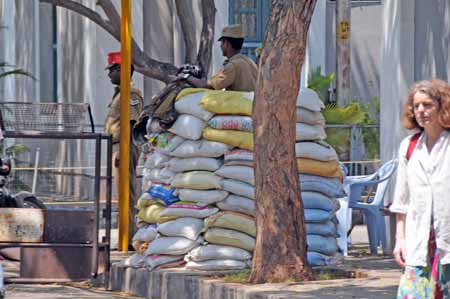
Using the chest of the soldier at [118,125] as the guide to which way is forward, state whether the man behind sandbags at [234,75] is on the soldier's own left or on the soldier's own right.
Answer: on the soldier's own left

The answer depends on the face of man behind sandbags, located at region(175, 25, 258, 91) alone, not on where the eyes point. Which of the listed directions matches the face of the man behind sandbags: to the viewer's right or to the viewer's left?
to the viewer's left
